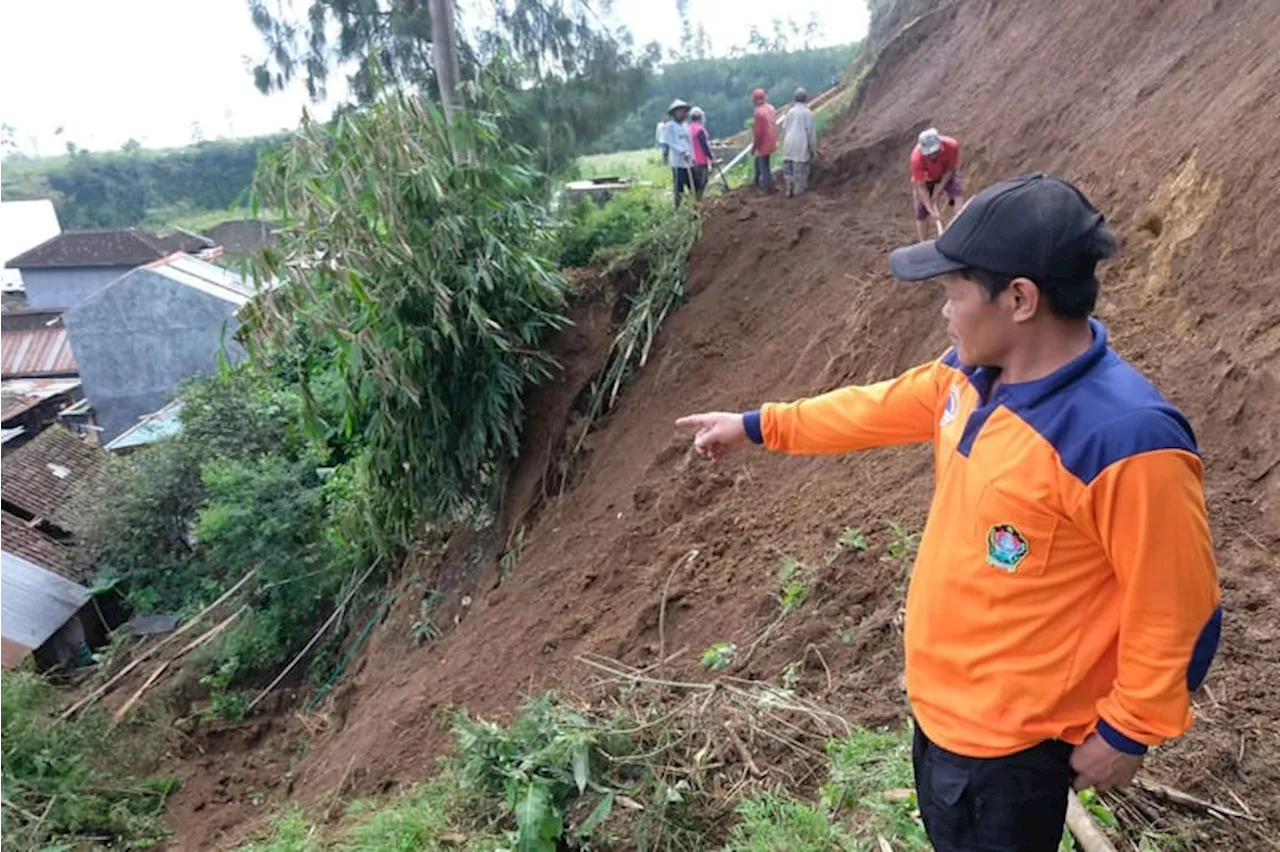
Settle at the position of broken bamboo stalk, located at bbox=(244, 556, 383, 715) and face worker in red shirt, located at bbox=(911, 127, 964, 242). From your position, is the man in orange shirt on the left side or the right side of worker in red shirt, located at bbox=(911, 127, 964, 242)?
right

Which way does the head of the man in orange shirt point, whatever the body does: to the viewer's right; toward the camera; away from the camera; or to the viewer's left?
to the viewer's left

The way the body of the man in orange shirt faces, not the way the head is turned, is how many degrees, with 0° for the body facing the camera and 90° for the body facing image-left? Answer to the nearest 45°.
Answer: approximately 45°

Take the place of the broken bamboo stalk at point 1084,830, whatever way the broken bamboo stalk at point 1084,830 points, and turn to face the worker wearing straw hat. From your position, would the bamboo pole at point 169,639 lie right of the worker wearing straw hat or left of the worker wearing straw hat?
left

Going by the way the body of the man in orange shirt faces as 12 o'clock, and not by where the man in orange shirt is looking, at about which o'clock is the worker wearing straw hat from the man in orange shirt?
The worker wearing straw hat is roughly at 4 o'clock from the man in orange shirt.

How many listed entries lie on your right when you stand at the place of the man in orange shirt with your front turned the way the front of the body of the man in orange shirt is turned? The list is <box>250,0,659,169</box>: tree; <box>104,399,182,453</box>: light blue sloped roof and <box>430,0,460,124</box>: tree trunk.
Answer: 3

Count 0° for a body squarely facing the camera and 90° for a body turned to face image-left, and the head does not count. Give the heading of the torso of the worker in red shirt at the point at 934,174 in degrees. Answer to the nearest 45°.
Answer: approximately 0°

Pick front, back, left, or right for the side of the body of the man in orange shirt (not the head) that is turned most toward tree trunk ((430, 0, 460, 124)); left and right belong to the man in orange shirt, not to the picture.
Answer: right
